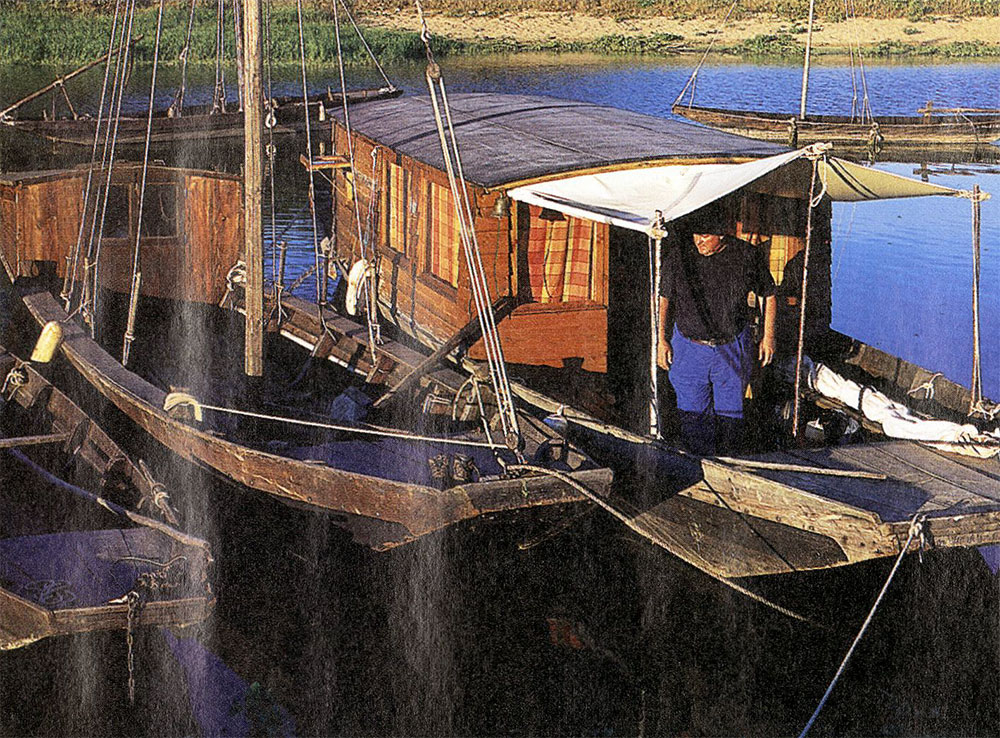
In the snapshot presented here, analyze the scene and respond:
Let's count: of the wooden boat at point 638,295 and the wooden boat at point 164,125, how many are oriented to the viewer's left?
0

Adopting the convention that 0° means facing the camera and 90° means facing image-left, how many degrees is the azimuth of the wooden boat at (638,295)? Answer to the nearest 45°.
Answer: approximately 315°

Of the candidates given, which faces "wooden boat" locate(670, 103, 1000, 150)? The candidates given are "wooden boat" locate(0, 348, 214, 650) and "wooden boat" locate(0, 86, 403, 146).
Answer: "wooden boat" locate(0, 86, 403, 146)

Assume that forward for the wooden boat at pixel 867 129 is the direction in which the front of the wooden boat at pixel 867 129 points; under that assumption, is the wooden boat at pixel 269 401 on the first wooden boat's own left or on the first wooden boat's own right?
on the first wooden boat's own left

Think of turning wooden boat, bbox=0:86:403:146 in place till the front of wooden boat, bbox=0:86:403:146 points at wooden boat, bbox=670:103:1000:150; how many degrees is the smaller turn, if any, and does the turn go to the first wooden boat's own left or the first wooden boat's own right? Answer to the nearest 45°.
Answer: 0° — it already faces it

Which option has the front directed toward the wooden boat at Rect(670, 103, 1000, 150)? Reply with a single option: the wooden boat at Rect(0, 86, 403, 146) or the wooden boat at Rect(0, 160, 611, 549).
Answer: the wooden boat at Rect(0, 86, 403, 146)

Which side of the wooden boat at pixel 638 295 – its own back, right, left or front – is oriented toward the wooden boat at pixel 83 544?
right

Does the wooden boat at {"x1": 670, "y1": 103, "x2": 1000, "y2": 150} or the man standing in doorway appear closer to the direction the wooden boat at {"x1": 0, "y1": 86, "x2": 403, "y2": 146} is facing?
the wooden boat

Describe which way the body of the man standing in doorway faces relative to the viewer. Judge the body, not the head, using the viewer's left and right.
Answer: facing the viewer

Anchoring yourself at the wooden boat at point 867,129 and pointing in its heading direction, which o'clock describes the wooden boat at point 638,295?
the wooden boat at point 638,295 is roughly at 9 o'clock from the wooden boat at point 867,129.

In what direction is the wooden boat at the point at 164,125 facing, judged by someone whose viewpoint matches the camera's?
facing to the right of the viewer

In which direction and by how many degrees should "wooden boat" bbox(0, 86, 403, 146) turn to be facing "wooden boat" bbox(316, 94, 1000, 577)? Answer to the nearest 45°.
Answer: approximately 90° to its right

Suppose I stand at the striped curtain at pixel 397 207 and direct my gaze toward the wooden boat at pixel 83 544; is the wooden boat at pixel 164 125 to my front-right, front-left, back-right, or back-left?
back-right
